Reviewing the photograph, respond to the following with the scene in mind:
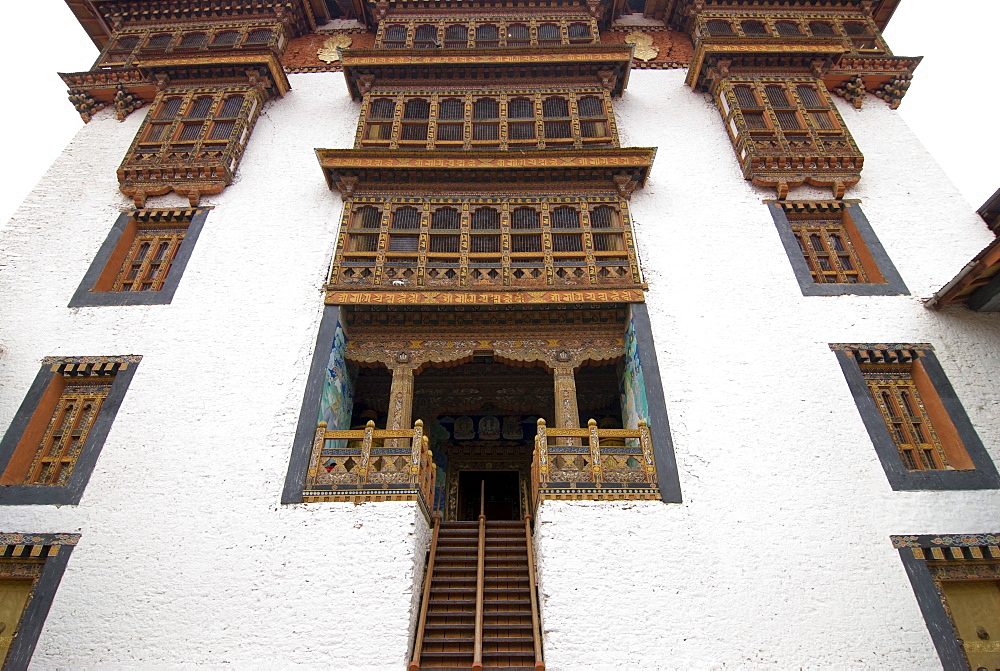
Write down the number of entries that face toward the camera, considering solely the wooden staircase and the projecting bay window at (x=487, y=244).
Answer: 2

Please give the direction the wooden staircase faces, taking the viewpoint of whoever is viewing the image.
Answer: facing the viewer

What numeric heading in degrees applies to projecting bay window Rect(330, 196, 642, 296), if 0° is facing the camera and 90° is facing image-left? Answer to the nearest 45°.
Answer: approximately 0°

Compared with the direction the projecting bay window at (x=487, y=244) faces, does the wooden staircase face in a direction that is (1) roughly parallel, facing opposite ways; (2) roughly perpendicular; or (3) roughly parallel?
roughly parallel

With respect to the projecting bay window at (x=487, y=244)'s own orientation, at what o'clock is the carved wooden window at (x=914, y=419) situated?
The carved wooden window is roughly at 9 o'clock from the projecting bay window.

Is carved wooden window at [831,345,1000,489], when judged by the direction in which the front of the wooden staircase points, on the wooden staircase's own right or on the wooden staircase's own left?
on the wooden staircase's own left
